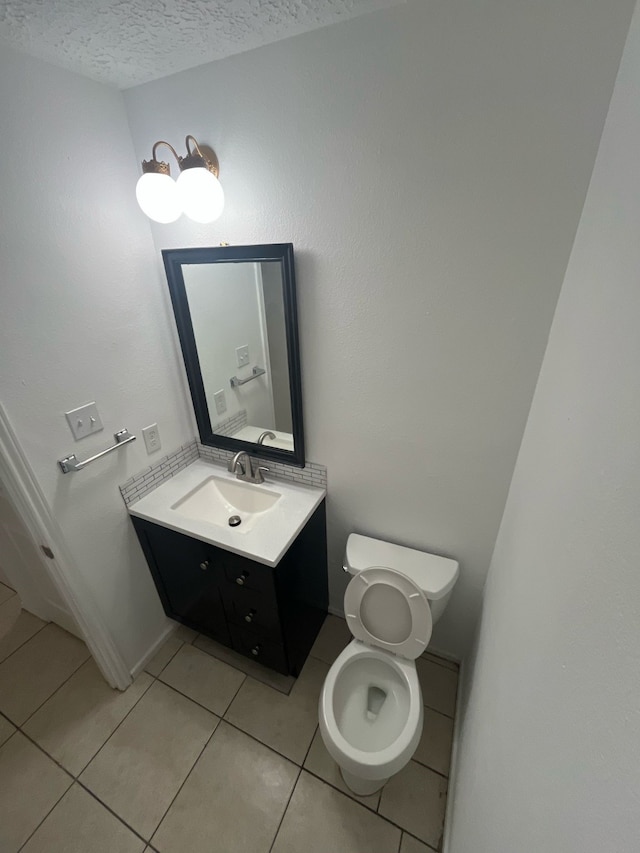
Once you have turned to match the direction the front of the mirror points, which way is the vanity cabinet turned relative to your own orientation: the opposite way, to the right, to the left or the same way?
the same way

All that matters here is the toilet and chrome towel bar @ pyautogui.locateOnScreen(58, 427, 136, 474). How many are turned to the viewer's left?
0

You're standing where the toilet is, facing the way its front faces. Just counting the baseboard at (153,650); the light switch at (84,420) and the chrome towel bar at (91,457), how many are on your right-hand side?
3

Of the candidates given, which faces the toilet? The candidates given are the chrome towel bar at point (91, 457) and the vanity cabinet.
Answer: the chrome towel bar

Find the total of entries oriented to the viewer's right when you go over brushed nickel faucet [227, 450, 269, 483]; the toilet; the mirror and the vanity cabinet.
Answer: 0

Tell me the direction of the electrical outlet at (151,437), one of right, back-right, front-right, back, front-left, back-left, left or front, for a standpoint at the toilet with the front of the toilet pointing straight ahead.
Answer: right

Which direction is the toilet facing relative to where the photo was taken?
toward the camera

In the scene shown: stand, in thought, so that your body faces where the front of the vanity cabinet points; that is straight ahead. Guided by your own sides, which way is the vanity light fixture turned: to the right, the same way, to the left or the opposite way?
the same way

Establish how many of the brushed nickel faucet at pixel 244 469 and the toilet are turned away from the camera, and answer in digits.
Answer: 0

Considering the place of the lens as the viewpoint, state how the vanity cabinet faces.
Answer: facing the viewer and to the left of the viewer

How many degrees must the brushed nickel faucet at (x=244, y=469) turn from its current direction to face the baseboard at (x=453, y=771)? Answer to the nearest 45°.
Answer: approximately 90° to its left

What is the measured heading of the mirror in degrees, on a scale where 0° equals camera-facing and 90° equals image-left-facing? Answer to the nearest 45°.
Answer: approximately 45°

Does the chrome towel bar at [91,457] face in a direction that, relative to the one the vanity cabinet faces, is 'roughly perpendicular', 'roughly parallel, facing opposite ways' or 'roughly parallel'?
roughly perpendicular
